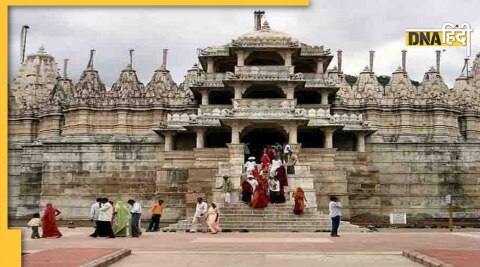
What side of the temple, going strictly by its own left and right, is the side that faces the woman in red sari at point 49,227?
front

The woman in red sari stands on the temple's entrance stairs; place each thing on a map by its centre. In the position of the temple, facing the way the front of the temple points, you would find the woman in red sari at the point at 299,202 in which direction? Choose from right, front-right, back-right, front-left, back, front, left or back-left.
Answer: front

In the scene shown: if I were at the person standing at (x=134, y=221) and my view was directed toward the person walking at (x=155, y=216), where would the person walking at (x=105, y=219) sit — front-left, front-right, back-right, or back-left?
back-left

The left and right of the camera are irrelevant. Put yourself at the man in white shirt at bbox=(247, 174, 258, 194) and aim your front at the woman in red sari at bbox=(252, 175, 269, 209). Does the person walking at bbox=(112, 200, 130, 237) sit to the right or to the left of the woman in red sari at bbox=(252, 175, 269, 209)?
right

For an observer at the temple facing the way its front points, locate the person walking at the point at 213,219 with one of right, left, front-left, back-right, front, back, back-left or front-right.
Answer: front

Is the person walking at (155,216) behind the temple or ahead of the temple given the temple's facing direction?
ahead

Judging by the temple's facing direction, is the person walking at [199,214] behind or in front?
in front

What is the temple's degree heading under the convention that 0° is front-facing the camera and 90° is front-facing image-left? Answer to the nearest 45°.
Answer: approximately 0°

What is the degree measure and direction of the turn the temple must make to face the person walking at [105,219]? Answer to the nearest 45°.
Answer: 0° — it already faces them

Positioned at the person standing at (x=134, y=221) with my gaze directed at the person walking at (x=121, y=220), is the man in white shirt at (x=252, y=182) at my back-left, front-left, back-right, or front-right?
back-right
